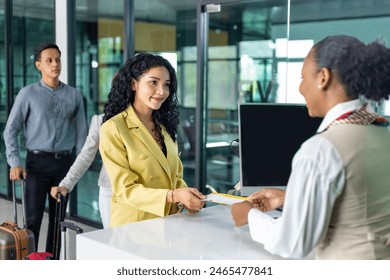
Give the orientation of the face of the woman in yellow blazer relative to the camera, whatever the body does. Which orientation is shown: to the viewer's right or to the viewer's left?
to the viewer's right

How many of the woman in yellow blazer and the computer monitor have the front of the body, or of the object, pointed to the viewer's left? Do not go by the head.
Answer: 0

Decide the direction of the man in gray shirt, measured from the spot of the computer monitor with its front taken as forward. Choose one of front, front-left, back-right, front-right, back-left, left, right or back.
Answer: back-right

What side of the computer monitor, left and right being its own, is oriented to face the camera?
front
